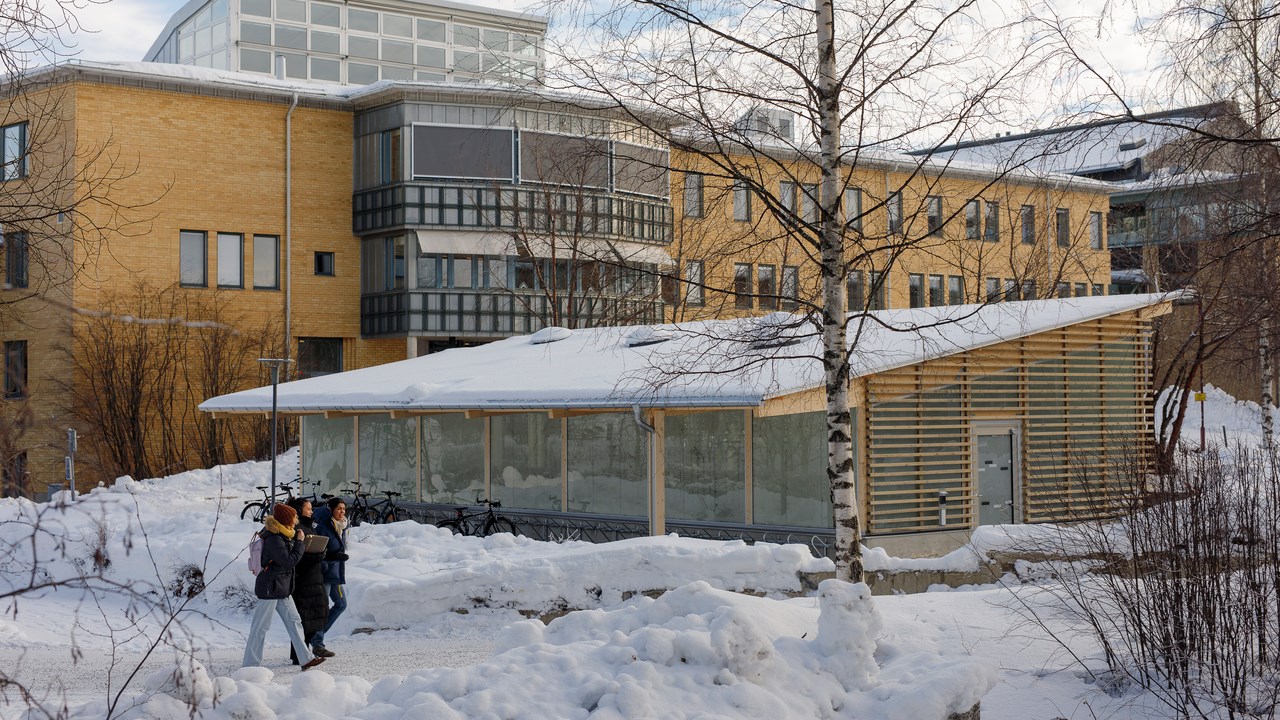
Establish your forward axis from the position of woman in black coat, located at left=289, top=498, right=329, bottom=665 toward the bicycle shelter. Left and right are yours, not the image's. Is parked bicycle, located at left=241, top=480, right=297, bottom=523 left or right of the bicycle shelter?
left

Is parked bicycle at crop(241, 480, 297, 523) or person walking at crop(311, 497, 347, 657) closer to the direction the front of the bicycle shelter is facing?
the person walking

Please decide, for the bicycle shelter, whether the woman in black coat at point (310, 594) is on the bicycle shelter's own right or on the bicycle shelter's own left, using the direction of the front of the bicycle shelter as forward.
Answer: on the bicycle shelter's own right

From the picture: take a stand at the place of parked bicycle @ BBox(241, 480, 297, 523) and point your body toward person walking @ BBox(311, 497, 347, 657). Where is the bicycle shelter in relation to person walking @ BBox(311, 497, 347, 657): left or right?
left

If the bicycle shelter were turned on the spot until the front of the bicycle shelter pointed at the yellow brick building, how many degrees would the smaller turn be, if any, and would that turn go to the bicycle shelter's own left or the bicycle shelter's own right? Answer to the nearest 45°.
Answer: approximately 180°
